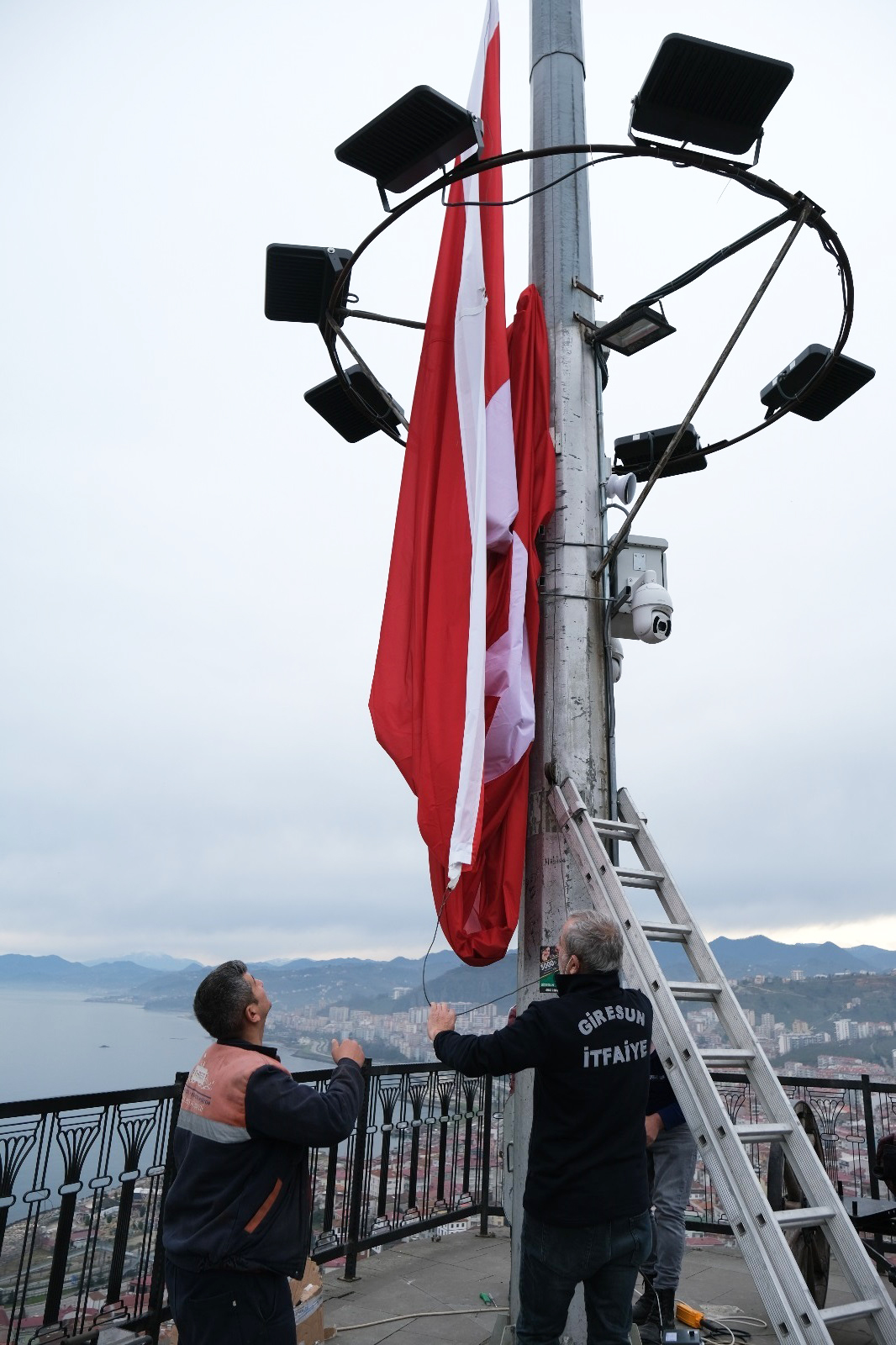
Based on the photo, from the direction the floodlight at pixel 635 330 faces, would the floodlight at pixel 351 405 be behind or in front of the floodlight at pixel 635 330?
behind

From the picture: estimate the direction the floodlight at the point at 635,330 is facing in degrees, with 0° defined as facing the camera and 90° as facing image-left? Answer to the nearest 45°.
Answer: approximately 315°

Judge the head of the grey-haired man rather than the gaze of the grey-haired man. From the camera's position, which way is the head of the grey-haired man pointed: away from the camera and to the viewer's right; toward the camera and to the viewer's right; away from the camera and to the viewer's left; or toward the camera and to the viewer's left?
away from the camera and to the viewer's left

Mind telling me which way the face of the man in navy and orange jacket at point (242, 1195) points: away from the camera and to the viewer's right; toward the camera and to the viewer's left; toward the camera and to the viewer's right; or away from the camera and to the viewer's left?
away from the camera and to the viewer's right
